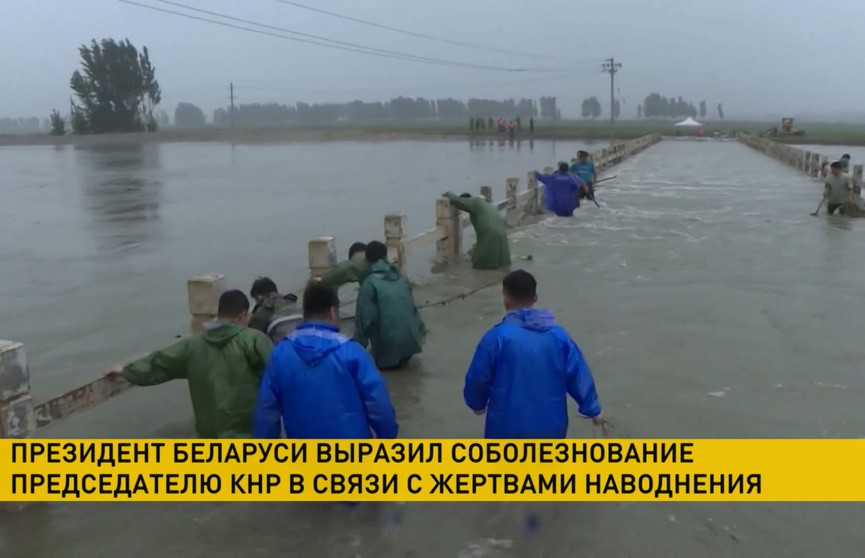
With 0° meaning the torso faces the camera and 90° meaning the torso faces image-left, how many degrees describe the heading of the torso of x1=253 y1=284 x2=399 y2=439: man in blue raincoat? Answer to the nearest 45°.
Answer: approximately 180°

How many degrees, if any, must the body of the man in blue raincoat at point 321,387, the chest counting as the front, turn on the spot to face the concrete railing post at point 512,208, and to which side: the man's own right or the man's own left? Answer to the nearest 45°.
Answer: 0° — they already face it

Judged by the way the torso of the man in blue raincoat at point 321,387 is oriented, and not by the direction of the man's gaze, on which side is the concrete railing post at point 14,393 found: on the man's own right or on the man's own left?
on the man's own left

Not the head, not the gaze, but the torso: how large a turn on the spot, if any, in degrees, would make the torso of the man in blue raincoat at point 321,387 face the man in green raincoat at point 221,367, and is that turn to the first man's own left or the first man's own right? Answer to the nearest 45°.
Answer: approximately 45° to the first man's own left

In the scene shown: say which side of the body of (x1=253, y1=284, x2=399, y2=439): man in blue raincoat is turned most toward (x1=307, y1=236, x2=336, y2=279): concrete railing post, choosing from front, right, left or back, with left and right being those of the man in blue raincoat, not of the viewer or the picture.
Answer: front

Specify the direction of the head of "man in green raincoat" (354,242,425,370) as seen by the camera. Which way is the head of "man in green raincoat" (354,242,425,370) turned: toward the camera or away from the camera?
away from the camera

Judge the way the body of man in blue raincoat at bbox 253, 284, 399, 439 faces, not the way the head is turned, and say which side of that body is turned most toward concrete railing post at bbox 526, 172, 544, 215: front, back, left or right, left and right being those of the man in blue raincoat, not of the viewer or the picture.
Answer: front

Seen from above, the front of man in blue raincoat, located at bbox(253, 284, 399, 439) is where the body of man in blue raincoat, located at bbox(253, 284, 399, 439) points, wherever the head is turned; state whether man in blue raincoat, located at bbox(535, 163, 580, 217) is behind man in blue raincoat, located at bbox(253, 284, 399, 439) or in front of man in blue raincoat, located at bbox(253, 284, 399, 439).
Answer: in front

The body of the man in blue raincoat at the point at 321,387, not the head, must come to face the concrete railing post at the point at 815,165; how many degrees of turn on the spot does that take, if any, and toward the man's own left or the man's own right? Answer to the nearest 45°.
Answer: approximately 45° to the man's own right

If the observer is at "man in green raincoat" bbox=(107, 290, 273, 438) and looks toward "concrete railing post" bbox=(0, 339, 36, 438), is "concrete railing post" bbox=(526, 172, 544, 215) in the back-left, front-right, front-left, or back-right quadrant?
back-right
